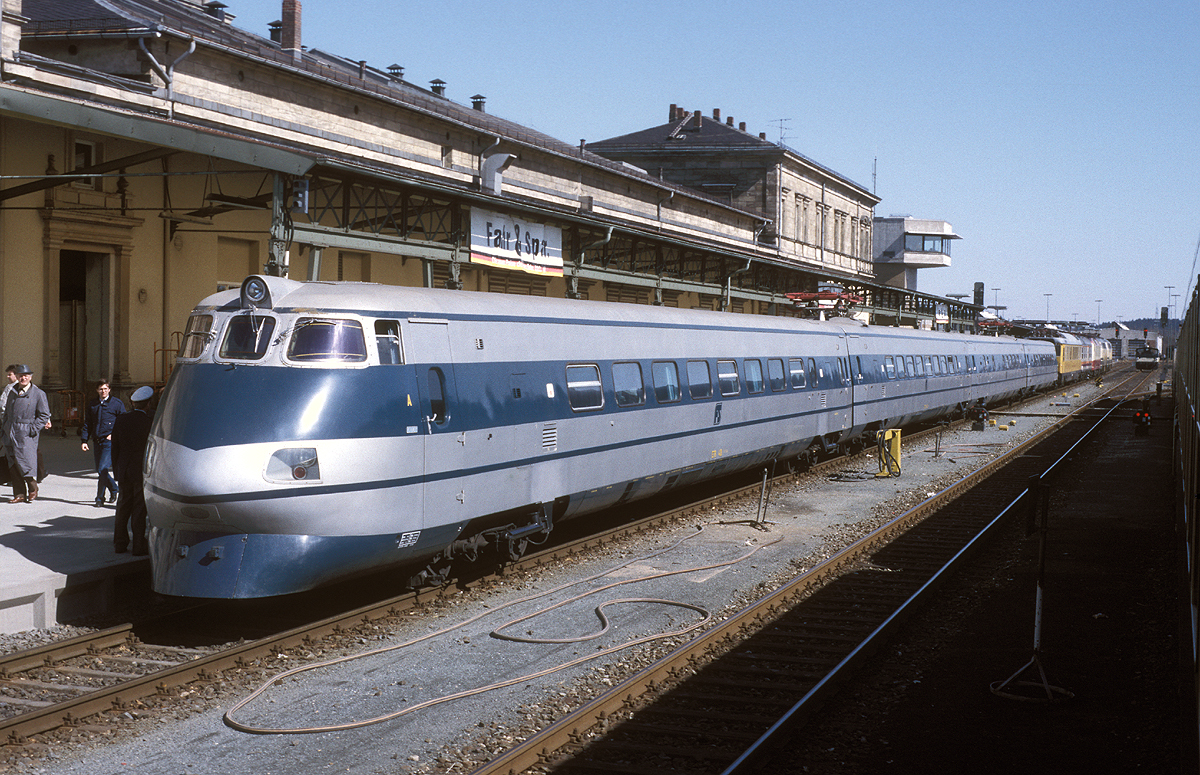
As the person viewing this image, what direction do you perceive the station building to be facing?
facing the viewer and to the right of the viewer

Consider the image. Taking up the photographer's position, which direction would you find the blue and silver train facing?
facing the viewer and to the left of the viewer

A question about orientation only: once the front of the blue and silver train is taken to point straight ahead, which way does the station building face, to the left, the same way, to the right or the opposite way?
to the left

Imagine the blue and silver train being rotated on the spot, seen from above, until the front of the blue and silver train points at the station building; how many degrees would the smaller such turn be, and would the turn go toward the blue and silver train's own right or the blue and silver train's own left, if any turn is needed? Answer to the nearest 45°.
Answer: approximately 90° to the blue and silver train's own right

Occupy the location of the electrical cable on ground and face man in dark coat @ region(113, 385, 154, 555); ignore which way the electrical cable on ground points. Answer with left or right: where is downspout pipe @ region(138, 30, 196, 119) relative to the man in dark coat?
right

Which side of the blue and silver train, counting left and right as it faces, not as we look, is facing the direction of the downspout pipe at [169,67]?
right

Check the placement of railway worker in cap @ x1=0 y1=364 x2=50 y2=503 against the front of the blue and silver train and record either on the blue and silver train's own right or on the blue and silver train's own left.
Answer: on the blue and silver train's own right

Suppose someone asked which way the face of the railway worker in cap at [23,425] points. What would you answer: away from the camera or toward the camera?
toward the camera
